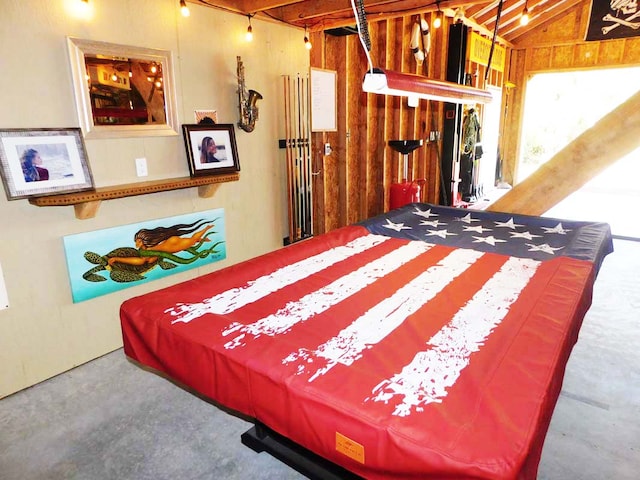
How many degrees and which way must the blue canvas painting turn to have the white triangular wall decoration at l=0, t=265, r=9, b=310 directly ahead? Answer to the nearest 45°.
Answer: approximately 90° to its right

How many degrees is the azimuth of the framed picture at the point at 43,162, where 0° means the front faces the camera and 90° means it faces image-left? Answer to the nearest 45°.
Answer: approximately 315°

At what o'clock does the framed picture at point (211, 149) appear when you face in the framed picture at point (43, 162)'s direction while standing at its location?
the framed picture at point (211, 149) is roughly at 10 o'clock from the framed picture at point (43, 162).

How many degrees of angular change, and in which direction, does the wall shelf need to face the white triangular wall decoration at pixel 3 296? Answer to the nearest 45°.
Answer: approximately 135° to its right

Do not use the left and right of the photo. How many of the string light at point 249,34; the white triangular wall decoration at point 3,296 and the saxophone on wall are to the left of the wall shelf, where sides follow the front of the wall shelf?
2
